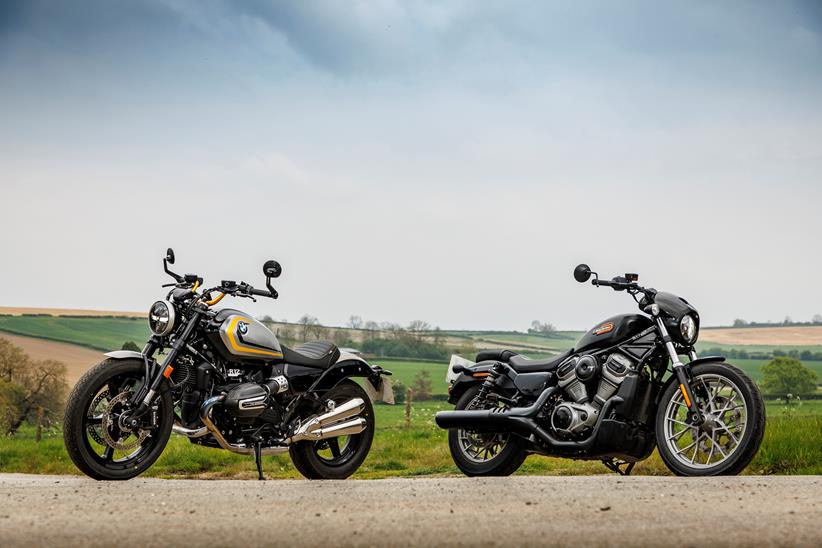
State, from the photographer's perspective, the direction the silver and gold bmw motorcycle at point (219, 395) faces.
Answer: facing the viewer and to the left of the viewer

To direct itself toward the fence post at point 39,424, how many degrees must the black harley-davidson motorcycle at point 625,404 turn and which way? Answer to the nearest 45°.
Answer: approximately 180°

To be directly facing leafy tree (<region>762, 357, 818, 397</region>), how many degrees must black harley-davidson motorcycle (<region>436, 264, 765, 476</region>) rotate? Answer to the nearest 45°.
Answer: approximately 135° to its left

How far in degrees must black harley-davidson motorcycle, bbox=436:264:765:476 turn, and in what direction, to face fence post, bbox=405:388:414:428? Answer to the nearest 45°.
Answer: approximately 135° to its left

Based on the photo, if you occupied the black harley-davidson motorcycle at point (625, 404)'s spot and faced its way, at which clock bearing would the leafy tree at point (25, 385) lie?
The leafy tree is roughly at 6 o'clock from the black harley-davidson motorcycle.

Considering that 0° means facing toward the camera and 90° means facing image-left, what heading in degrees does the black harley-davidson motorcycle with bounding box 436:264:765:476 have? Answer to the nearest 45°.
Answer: approximately 315°

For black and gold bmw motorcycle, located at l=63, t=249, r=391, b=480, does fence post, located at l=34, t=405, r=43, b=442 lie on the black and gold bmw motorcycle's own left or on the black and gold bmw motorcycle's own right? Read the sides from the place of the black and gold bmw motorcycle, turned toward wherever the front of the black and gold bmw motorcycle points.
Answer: on the black and gold bmw motorcycle's own right

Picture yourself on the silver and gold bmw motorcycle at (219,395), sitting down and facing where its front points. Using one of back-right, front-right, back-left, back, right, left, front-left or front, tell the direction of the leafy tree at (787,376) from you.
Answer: back
